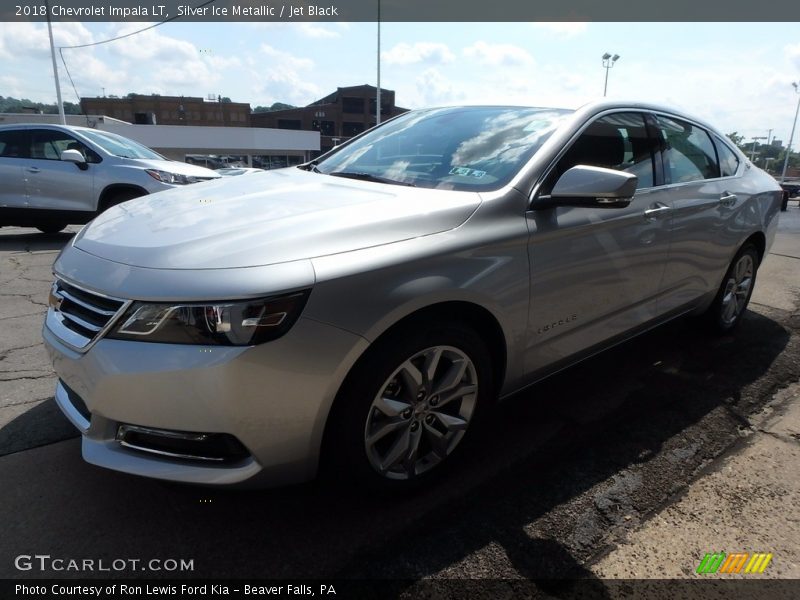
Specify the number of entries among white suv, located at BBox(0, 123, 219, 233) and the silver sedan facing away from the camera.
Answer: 0

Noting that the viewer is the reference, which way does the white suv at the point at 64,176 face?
facing the viewer and to the right of the viewer

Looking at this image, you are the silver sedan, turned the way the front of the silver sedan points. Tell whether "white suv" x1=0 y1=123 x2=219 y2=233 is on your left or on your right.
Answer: on your right

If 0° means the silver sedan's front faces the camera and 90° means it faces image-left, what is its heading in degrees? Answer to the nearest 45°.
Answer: approximately 45°

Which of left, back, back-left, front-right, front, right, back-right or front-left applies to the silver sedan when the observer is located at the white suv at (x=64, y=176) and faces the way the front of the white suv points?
front-right
